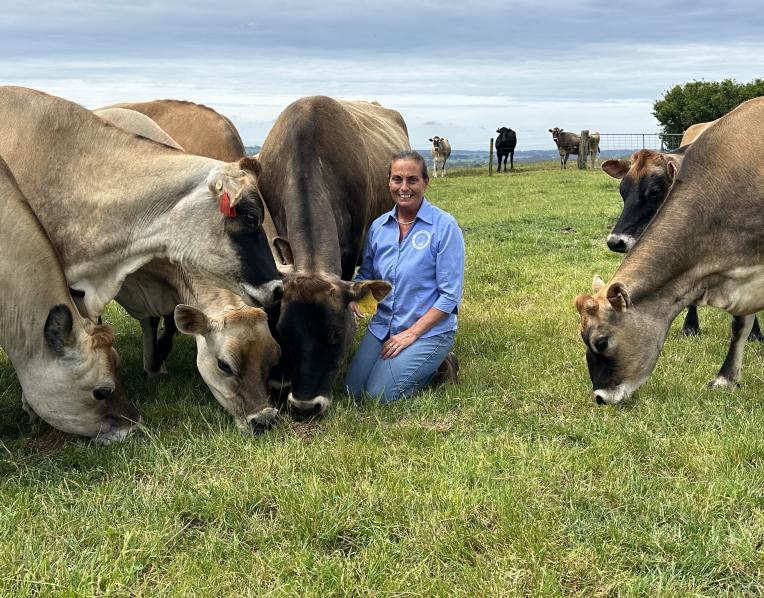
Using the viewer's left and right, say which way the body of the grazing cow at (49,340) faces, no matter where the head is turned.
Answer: facing to the right of the viewer

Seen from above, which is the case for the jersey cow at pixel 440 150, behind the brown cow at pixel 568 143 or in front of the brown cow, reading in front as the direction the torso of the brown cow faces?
in front

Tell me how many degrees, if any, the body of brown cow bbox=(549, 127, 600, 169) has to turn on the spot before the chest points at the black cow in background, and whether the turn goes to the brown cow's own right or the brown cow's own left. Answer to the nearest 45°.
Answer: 0° — it already faces it

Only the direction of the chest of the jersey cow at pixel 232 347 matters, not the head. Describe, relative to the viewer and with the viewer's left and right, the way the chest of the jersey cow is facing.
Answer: facing the viewer and to the right of the viewer

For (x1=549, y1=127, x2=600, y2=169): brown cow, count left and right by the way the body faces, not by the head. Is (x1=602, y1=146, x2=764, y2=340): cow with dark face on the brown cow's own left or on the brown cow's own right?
on the brown cow's own left

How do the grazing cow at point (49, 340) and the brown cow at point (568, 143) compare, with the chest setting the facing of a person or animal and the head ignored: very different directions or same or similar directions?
very different directions

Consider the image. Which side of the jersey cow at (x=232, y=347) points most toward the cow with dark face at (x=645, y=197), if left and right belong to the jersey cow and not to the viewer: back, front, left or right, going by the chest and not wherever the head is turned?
left

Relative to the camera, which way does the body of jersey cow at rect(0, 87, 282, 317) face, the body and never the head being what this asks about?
to the viewer's right

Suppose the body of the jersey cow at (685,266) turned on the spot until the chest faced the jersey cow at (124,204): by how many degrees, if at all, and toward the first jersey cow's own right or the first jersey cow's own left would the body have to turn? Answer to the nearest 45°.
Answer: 0° — it already faces it

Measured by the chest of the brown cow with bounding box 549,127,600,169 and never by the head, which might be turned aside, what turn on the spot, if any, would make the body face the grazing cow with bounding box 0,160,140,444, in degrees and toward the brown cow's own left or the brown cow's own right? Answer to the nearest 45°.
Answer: approximately 45° to the brown cow's own left

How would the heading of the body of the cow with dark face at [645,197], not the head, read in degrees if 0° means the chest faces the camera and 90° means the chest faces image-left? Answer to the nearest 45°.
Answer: approximately 45°
